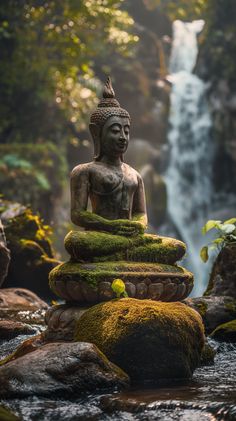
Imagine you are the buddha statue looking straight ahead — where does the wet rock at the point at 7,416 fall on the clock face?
The wet rock is roughly at 2 o'clock from the buddha statue.

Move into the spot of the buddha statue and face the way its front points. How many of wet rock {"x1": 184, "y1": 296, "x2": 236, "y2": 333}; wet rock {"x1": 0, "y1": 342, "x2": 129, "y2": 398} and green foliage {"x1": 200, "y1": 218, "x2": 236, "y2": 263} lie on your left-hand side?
2

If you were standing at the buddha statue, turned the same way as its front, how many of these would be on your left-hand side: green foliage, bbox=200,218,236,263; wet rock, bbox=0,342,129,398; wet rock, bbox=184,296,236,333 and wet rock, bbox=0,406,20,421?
2

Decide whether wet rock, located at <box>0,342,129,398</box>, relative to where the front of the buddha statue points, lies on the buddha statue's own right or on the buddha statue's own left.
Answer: on the buddha statue's own right

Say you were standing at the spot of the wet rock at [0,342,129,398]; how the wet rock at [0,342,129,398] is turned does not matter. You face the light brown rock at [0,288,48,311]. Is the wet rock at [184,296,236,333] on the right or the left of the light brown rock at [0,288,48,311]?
right

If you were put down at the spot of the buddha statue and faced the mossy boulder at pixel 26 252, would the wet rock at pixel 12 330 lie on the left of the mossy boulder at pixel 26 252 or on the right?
left

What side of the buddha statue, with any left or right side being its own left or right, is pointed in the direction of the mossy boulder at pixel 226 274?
left

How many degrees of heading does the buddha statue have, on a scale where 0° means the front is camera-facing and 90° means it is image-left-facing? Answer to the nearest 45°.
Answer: approximately 315°

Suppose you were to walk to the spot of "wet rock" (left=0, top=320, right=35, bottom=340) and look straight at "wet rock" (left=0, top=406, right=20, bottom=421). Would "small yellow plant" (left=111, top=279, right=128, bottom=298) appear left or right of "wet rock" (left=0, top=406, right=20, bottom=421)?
left

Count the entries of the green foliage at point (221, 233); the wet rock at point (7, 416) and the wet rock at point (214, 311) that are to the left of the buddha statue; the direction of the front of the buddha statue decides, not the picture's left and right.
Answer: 2

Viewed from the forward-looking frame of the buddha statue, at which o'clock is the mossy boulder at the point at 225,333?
The mossy boulder is roughly at 10 o'clock from the buddha statue.
